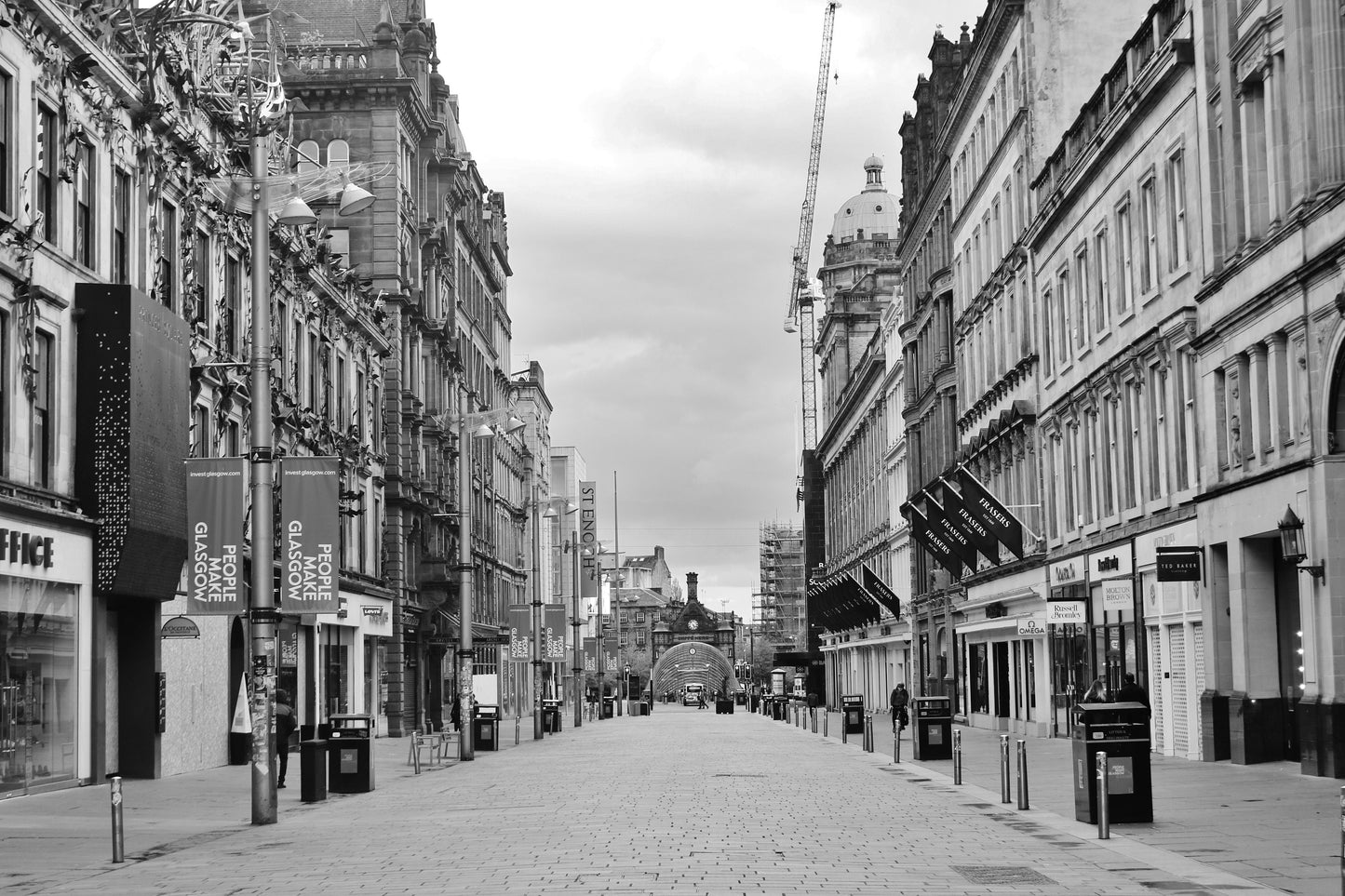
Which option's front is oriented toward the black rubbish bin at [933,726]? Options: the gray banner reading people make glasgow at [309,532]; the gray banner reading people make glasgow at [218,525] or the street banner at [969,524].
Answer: the street banner

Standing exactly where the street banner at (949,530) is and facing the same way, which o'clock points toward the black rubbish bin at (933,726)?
The black rubbish bin is roughly at 12 o'clock from the street banner.

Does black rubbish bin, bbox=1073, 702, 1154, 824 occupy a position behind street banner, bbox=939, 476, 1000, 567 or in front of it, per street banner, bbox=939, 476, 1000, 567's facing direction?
in front

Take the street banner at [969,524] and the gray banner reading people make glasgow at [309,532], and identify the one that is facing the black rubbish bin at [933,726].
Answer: the street banner

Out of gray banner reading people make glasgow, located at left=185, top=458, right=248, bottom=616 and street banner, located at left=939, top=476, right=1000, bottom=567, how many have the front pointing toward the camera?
2

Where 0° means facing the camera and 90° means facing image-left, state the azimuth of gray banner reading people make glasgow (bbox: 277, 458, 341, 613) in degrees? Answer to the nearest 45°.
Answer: approximately 0°

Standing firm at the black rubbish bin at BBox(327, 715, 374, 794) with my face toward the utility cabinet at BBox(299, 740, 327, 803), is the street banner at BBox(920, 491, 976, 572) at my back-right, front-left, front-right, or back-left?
back-left
